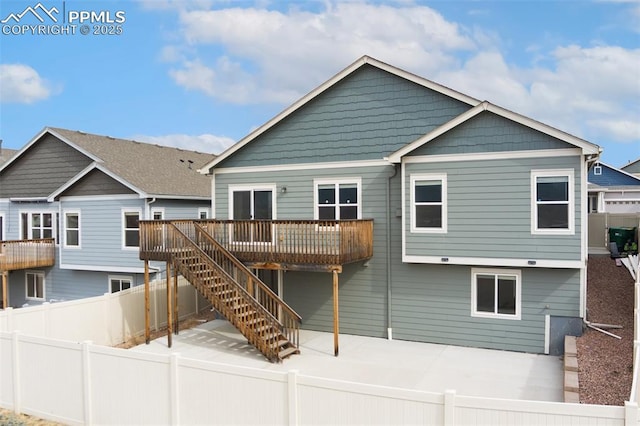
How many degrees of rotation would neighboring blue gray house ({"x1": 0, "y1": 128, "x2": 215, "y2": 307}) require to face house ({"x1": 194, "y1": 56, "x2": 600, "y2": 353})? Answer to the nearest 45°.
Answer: approximately 90° to its right

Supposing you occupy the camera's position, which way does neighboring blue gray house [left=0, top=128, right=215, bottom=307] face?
facing away from the viewer and to the right of the viewer

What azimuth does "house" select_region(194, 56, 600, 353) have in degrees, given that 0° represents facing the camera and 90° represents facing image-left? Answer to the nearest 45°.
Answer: approximately 180°

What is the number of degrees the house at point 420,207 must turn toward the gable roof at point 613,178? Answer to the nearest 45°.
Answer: approximately 45° to its right

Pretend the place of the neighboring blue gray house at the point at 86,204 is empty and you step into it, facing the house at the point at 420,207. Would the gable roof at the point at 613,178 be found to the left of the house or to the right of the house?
left
